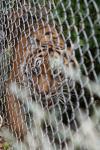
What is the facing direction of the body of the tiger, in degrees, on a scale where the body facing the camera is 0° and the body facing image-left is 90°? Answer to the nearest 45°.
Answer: approximately 0°
